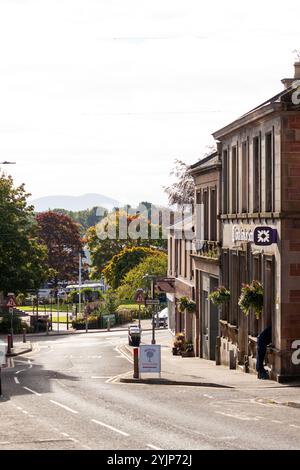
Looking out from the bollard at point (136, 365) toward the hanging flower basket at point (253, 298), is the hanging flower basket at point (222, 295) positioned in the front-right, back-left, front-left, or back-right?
front-left

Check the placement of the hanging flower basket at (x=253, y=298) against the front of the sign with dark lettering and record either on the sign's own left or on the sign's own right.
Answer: on the sign's own left

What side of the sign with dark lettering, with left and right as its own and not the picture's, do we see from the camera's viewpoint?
front

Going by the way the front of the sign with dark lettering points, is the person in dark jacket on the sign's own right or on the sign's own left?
on the sign's own left

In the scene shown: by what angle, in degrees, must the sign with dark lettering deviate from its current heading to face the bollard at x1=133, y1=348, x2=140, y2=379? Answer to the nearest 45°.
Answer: approximately 90° to its right
